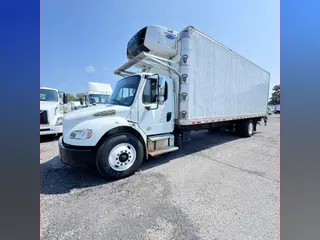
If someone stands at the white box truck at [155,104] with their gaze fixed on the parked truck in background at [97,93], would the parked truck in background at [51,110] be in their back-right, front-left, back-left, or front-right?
front-left

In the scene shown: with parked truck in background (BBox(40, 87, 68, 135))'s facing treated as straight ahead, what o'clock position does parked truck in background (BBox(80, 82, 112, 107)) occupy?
parked truck in background (BBox(80, 82, 112, 107)) is roughly at 7 o'clock from parked truck in background (BBox(40, 87, 68, 135)).

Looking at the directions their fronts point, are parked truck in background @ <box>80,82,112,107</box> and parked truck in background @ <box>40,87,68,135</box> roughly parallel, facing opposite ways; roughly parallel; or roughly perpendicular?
roughly parallel

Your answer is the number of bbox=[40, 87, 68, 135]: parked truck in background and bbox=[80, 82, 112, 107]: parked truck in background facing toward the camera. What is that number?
2

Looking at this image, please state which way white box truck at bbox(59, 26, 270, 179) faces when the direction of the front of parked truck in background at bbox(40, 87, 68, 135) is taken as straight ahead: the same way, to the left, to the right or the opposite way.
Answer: to the right

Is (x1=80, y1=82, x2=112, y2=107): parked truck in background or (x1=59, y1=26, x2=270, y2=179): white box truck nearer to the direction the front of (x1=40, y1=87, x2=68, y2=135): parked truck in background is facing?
the white box truck

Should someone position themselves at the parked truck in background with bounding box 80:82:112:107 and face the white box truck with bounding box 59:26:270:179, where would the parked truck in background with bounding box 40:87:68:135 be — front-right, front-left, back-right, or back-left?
front-right

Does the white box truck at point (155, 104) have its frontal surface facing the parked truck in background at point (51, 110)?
no

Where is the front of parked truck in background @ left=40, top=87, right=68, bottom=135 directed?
toward the camera

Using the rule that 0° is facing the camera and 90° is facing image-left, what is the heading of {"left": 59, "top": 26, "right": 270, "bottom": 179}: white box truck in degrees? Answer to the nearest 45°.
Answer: approximately 45°

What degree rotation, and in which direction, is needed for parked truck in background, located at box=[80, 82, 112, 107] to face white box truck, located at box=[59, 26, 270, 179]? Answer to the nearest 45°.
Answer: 0° — it already faces it

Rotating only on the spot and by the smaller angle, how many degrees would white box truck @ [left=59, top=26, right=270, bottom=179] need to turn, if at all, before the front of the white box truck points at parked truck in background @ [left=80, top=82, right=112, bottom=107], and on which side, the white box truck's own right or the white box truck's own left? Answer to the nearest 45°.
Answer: approximately 90° to the white box truck's own right
